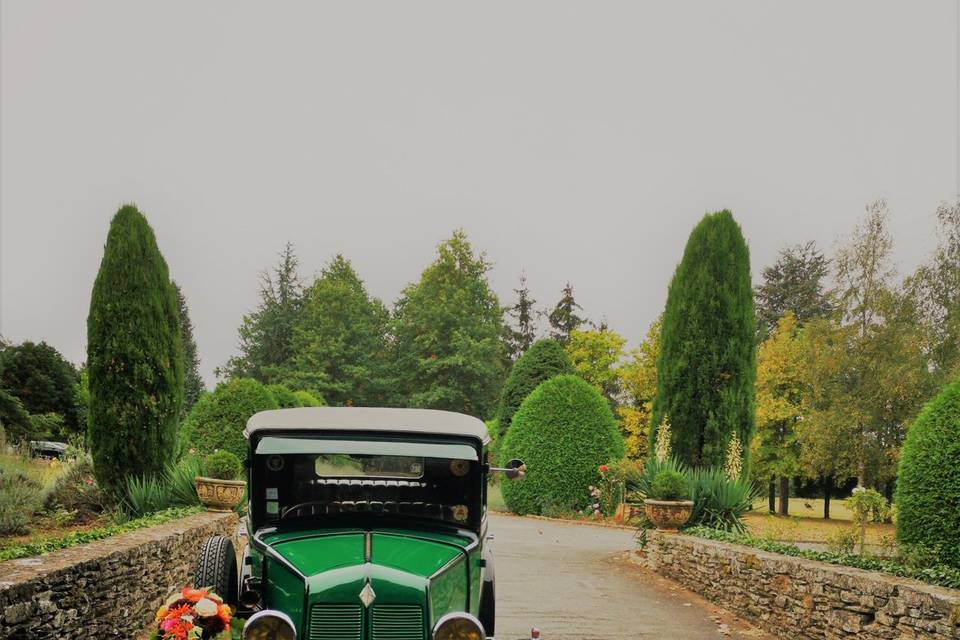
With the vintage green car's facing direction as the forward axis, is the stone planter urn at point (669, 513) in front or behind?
behind

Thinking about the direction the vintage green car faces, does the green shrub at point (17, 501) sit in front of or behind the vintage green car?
behind

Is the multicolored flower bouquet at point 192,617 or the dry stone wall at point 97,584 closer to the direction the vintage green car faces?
the multicolored flower bouquet

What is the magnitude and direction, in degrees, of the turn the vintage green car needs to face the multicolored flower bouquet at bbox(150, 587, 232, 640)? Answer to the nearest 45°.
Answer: approximately 45° to its right

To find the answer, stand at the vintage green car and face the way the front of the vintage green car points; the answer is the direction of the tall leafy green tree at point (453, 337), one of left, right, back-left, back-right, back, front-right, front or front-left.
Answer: back

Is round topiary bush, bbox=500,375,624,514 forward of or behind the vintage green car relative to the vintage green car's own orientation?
behind

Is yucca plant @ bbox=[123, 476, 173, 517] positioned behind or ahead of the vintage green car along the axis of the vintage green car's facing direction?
behind

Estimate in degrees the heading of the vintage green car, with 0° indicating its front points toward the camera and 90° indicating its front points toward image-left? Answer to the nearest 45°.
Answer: approximately 0°
